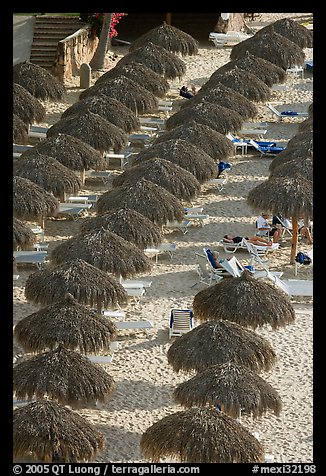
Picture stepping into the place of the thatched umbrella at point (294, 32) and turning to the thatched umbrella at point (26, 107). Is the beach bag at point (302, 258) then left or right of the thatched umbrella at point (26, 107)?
left

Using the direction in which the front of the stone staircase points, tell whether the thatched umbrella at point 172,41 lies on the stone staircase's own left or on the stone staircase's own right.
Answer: on the stone staircase's own left

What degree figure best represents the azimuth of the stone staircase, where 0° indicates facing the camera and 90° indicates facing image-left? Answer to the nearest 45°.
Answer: approximately 0°

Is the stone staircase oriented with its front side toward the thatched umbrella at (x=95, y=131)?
yes

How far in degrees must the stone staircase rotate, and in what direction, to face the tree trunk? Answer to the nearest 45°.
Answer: approximately 90° to its left

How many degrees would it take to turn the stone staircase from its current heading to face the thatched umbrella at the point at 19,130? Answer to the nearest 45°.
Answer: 0° — it already faces it

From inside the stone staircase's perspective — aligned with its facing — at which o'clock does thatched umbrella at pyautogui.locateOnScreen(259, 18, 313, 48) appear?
The thatched umbrella is roughly at 9 o'clock from the stone staircase.

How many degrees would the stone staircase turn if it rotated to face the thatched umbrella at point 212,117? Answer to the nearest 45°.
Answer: approximately 45° to its left

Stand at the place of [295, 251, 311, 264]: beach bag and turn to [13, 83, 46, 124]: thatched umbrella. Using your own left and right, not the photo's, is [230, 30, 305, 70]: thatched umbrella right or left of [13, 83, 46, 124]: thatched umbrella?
right

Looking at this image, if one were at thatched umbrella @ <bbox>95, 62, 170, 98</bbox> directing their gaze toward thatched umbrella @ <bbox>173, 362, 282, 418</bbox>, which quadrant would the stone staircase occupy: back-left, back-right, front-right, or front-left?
back-right

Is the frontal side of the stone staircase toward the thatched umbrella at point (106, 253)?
yes

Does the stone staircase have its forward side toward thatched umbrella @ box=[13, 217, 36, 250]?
yes

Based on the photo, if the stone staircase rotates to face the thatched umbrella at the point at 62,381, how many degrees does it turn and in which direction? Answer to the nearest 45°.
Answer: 0° — it already faces it

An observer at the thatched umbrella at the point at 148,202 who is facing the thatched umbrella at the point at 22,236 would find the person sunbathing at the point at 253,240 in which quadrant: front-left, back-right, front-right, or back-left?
back-left
